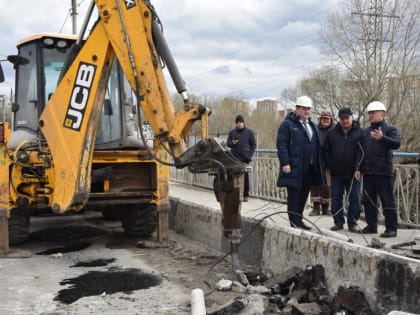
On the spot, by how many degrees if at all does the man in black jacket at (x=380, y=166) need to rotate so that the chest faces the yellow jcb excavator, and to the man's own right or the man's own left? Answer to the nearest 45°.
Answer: approximately 45° to the man's own right

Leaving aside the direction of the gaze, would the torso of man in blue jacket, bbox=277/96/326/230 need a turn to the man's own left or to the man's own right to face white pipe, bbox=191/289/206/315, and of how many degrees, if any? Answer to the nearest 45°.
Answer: approximately 45° to the man's own right

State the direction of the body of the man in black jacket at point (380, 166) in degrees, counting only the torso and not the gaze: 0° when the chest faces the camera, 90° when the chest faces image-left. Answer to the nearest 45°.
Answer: approximately 45°

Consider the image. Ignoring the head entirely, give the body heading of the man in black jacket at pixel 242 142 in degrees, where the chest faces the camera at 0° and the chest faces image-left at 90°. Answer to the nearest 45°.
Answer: approximately 0°

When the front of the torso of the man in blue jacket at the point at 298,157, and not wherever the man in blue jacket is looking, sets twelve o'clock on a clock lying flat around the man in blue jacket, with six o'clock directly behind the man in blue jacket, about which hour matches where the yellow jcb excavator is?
The yellow jcb excavator is roughly at 4 o'clock from the man in blue jacket.

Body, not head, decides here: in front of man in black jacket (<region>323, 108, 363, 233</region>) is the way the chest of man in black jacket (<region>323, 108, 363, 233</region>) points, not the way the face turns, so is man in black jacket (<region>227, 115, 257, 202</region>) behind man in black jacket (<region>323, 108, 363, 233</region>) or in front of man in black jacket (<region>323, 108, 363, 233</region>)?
behind

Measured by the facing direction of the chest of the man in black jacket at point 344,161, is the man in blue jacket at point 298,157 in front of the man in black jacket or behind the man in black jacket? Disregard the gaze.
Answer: in front

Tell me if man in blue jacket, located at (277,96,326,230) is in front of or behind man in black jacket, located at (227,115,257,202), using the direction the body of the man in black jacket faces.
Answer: in front

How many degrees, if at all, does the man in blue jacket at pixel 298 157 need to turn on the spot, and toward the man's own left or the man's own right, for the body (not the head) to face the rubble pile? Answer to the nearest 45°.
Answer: approximately 45° to the man's own right

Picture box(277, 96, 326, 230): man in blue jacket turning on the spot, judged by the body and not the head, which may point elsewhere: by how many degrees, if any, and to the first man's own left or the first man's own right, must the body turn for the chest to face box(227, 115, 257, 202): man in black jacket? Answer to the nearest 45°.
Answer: approximately 135° to the first man's own left

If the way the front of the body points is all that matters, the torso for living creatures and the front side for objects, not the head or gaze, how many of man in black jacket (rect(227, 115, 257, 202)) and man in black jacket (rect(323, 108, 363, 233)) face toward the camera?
2
